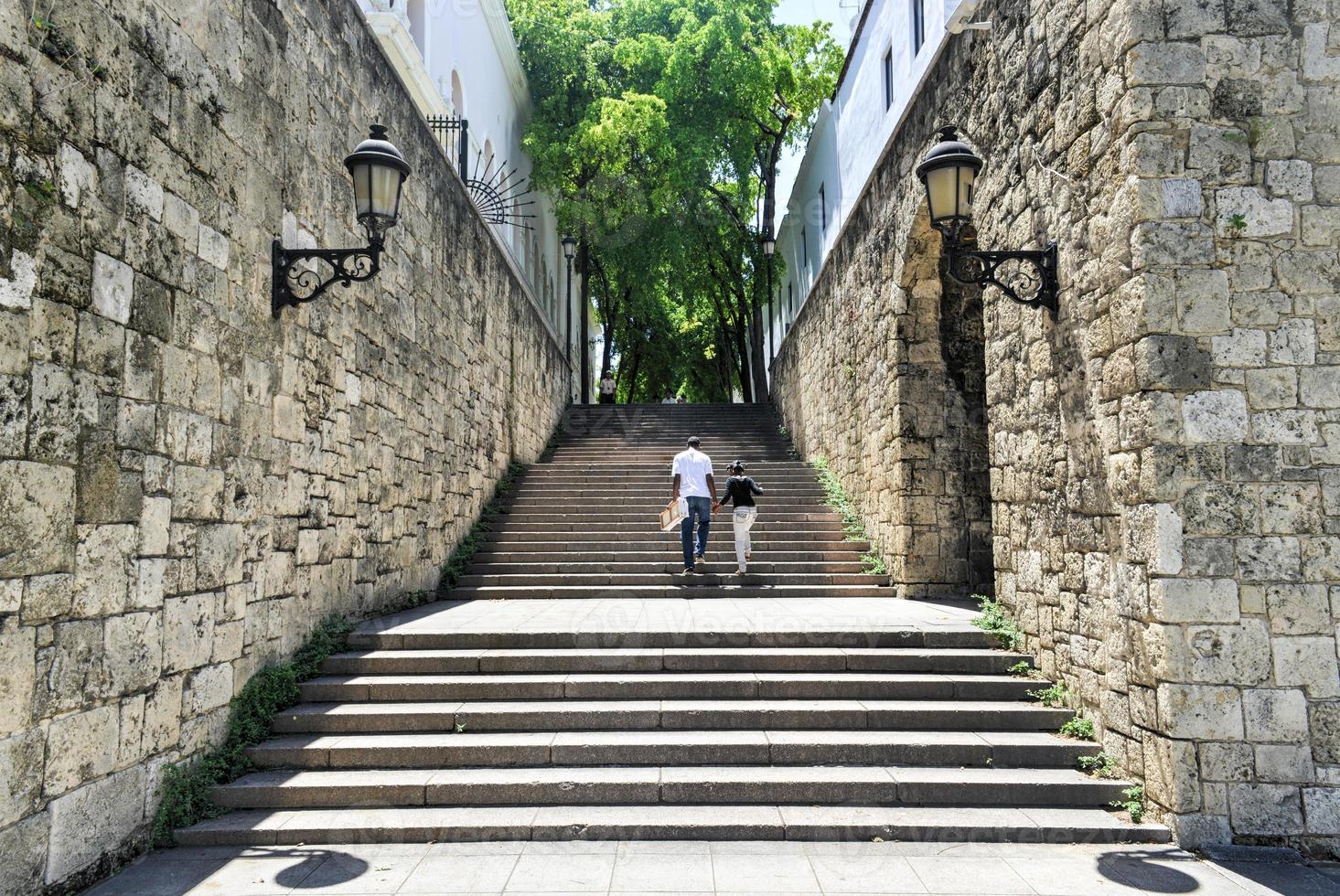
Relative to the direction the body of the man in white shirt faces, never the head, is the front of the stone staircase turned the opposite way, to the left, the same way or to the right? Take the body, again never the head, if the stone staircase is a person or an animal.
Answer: the opposite way

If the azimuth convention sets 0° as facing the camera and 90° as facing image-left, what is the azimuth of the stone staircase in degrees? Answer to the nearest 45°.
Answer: approximately 0°

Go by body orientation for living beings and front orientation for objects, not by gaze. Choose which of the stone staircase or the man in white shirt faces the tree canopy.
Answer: the man in white shirt

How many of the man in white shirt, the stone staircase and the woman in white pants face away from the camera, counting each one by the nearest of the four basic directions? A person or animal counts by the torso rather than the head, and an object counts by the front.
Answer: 2

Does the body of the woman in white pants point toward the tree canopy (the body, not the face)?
yes

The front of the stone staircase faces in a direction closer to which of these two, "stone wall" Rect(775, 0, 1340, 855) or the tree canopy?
the stone wall

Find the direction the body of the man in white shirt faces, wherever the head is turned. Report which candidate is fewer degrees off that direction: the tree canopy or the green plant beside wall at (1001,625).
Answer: the tree canopy

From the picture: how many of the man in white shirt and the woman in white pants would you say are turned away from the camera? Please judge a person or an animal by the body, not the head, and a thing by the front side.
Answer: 2

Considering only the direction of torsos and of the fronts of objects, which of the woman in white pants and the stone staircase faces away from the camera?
the woman in white pants

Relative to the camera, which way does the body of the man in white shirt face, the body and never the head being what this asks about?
away from the camera

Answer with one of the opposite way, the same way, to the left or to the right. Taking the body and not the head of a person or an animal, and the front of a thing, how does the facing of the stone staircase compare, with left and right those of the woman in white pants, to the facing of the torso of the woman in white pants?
the opposite way

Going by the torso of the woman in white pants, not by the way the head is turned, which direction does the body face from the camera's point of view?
away from the camera
